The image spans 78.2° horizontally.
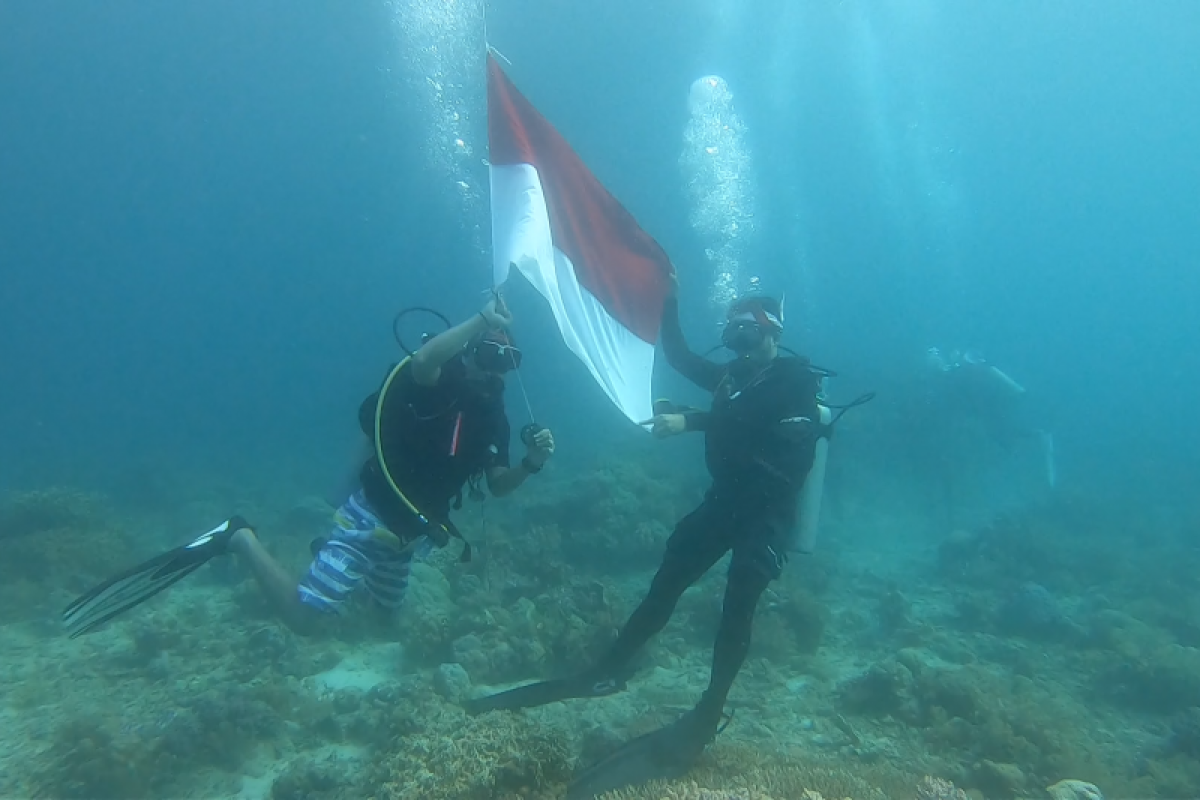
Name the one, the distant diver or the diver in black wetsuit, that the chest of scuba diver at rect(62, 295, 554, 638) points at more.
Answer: the diver in black wetsuit

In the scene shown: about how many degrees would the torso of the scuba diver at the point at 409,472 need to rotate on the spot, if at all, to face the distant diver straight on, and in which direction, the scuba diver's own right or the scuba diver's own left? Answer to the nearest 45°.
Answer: approximately 90° to the scuba diver's own left

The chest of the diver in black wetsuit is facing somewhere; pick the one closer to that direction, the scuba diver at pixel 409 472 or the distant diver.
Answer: the scuba diver

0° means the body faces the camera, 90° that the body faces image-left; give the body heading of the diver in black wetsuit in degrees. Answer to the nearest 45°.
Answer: approximately 45°

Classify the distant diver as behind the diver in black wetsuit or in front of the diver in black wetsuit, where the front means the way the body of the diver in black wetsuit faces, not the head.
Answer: behind

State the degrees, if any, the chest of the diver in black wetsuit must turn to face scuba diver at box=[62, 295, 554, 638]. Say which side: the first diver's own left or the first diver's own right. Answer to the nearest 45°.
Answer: approximately 45° to the first diver's own right
